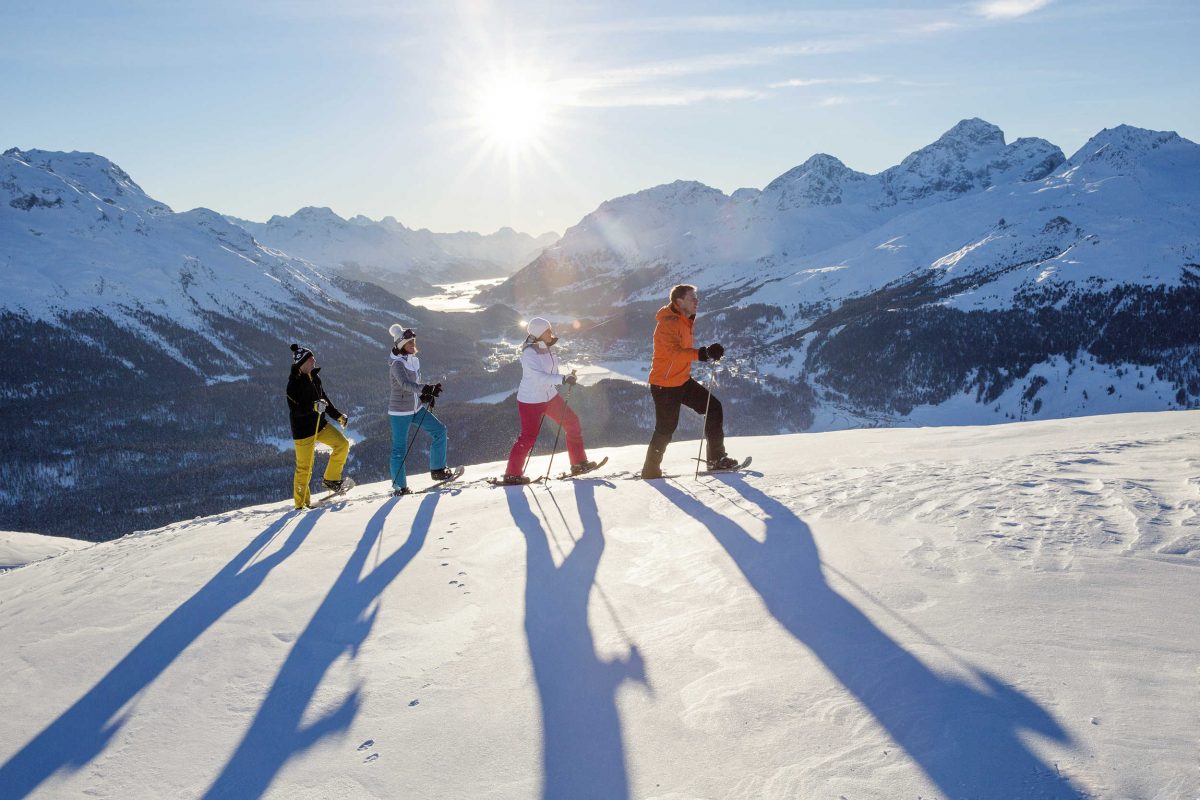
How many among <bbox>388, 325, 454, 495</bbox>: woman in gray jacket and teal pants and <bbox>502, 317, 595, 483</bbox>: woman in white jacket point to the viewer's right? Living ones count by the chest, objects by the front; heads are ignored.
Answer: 2

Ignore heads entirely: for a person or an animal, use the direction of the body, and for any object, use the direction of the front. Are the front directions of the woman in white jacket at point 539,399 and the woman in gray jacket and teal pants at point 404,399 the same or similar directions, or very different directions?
same or similar directions

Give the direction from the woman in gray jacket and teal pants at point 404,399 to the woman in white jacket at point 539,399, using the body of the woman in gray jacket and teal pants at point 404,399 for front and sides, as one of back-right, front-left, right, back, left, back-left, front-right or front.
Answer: front-right

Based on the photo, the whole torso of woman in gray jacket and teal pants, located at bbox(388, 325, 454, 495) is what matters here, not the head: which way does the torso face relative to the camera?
to the viewer's right

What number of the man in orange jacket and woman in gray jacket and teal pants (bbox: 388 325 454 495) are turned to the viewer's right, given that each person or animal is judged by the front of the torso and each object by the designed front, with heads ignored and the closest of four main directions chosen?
2

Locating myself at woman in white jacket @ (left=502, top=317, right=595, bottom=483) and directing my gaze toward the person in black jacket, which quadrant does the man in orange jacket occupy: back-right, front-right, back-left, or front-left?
back-left

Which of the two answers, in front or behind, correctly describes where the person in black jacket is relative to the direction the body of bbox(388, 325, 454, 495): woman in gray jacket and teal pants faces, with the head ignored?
behind

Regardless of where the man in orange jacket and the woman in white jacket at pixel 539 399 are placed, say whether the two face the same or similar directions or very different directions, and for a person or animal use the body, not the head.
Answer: same or similar directions

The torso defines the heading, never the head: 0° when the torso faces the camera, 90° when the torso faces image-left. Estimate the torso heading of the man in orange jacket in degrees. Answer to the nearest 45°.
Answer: approximately 270°

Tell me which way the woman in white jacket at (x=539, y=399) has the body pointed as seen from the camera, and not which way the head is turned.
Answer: to the viewer's right

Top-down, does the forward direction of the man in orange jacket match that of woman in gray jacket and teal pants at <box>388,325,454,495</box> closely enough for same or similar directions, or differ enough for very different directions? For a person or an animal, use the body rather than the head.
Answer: same or similar directions

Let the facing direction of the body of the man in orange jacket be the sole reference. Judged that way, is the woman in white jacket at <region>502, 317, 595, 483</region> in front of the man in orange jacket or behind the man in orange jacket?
behind

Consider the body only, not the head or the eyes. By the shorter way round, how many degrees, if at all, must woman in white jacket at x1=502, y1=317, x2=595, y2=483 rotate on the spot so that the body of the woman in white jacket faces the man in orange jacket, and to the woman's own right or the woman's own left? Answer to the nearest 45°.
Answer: approximately 45° to the woman's own right

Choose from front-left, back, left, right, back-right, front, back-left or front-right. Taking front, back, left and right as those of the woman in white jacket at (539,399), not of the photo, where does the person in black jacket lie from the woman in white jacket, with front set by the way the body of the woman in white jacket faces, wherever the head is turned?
back

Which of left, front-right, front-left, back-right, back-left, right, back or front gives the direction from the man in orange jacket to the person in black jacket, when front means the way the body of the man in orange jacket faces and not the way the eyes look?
back
